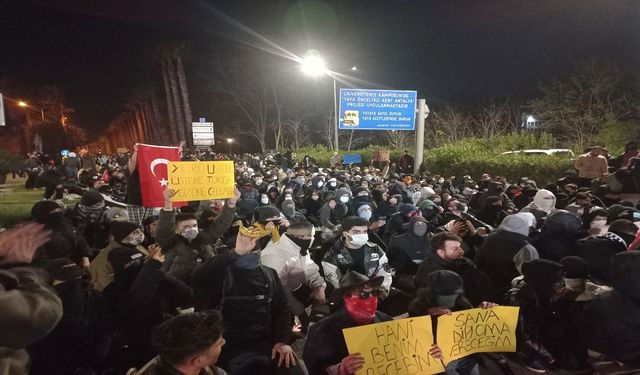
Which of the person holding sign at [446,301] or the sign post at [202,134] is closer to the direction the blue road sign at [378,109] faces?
the person holding sign

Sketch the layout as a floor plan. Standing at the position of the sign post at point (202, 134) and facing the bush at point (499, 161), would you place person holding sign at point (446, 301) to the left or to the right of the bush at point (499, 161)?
right

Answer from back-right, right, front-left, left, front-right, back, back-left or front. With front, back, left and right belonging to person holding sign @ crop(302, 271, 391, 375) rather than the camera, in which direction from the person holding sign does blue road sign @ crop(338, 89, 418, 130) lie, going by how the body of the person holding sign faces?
back-left

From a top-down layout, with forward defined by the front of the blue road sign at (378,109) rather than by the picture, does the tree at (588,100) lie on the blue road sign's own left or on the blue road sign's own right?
on the blue road sign's own left

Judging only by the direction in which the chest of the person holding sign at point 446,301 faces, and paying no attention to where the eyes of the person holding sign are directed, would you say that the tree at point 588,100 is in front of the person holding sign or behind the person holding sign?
behind

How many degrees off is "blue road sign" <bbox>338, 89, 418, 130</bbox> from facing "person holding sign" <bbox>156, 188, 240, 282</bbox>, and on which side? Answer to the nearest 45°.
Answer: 0° — it already faces them

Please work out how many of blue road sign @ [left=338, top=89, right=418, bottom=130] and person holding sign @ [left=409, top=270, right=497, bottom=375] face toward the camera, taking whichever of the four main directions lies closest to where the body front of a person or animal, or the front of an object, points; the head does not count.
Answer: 2

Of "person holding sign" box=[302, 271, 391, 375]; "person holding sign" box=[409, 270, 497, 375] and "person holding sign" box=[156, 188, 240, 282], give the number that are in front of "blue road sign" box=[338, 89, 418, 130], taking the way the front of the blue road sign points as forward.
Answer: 3

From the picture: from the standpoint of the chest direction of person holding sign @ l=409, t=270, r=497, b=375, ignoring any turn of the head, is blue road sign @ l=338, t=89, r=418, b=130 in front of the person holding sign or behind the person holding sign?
behind

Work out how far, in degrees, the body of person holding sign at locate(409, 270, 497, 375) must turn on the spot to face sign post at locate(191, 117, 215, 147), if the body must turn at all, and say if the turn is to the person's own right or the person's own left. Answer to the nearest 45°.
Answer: approximately 135° to the person's own right

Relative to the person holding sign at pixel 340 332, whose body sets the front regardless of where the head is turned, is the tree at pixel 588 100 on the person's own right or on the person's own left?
on the person's own left

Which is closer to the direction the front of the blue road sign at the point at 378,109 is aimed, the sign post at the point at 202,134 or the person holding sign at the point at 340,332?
the person holding sign
